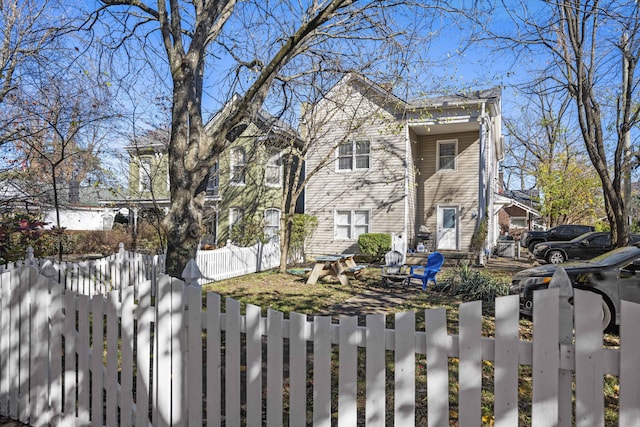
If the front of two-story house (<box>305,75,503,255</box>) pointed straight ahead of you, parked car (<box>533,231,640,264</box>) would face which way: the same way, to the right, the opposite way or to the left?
to the right

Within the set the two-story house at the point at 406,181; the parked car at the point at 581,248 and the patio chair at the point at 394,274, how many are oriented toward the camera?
2

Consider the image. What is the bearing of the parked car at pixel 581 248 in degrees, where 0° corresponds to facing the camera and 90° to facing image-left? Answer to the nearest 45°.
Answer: approximately 90°

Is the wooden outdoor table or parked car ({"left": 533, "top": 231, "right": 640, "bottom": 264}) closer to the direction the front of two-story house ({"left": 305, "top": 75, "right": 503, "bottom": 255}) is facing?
the wooden outdoor table

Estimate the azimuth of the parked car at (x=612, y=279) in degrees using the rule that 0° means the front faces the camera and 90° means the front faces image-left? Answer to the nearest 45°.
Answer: approximately 45°

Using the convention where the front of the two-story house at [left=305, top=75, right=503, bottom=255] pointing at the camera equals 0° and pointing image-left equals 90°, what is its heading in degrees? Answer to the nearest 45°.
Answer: approximately 0°

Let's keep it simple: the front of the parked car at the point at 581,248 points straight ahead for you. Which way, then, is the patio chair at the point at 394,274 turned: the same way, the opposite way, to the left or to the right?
to the left

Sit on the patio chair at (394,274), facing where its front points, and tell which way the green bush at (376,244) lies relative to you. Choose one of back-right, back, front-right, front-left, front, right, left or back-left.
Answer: back

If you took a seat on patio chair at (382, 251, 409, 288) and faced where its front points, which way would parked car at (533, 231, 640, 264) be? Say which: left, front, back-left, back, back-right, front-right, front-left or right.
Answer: back-left

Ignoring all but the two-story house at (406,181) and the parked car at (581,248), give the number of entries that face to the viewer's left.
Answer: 1

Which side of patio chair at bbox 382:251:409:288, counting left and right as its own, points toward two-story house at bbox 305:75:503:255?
back
